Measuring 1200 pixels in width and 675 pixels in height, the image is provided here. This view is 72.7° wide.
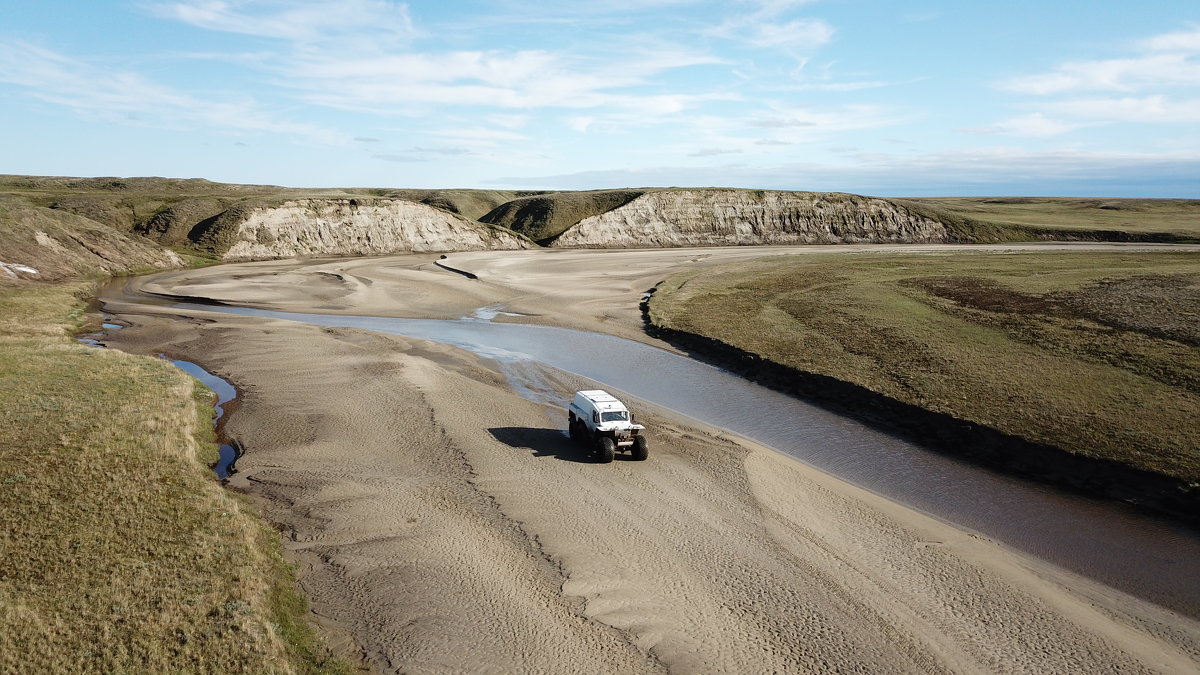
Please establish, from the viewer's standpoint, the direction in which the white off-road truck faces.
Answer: facing the viewer and to the right of the viewer
